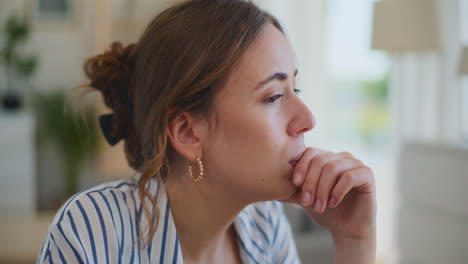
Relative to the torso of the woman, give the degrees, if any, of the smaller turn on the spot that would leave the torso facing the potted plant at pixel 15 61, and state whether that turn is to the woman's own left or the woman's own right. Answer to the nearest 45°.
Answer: approximately 180°

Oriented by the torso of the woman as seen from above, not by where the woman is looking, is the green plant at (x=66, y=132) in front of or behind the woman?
behind

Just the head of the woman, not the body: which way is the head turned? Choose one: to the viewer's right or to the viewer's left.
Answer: to the viewer's right

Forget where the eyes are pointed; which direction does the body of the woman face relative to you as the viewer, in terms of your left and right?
facing the viewer and to the right of the viewer
